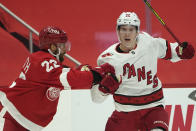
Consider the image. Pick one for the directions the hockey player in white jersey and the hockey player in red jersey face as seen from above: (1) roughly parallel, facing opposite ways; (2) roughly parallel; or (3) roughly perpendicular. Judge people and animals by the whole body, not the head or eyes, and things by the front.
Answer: roughly perpendicular

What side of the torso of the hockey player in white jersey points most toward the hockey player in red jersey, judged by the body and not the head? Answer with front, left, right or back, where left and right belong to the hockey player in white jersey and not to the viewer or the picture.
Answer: right

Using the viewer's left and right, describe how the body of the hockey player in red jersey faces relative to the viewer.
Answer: facing to the right of the viewer

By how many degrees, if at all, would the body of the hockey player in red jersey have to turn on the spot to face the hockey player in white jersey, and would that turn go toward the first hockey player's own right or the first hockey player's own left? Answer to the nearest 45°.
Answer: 0° — they already face them

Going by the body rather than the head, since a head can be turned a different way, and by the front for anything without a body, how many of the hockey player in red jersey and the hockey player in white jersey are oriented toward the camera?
1
